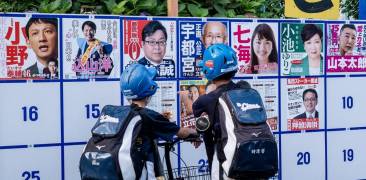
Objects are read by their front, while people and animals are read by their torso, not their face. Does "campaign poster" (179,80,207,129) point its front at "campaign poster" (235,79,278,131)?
no

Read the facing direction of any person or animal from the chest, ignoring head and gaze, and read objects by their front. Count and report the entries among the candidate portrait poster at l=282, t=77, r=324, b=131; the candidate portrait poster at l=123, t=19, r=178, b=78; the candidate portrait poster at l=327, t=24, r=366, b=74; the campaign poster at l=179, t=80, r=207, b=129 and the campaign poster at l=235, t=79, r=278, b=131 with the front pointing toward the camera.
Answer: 5

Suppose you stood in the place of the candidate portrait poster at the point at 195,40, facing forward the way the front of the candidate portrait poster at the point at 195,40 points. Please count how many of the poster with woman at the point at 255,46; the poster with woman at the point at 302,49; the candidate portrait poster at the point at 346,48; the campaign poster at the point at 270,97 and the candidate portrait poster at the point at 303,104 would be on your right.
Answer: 0

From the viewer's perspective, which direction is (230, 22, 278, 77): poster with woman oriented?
toward the camera

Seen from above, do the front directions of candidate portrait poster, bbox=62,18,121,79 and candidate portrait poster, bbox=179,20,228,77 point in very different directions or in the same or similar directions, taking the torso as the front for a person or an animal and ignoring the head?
same or similar directions

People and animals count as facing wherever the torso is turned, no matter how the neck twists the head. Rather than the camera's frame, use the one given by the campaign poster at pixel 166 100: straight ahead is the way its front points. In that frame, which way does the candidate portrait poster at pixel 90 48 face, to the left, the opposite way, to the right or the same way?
the same way

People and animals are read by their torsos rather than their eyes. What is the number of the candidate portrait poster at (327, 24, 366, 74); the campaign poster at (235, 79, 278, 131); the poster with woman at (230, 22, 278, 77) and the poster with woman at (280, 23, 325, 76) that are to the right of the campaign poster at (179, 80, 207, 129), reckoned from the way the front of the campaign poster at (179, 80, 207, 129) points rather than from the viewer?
0

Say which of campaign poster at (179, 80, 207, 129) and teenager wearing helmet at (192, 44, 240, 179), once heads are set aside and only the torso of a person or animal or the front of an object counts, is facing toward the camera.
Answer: the campaign poster

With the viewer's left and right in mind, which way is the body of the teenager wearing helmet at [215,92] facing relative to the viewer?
facing away from the viewer and to the left of the viewer

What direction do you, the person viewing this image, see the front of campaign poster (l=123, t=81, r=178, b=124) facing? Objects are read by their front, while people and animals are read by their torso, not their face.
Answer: facing the viewer

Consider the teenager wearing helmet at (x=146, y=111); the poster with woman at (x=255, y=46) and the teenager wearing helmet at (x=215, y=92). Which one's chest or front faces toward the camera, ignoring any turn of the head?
the poster with woman

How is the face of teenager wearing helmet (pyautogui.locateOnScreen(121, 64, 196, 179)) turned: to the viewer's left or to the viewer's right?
to the viewer's right

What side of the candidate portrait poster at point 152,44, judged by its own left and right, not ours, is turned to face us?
front

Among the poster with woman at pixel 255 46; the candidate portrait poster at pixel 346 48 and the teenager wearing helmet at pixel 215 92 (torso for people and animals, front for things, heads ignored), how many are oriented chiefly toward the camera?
2
